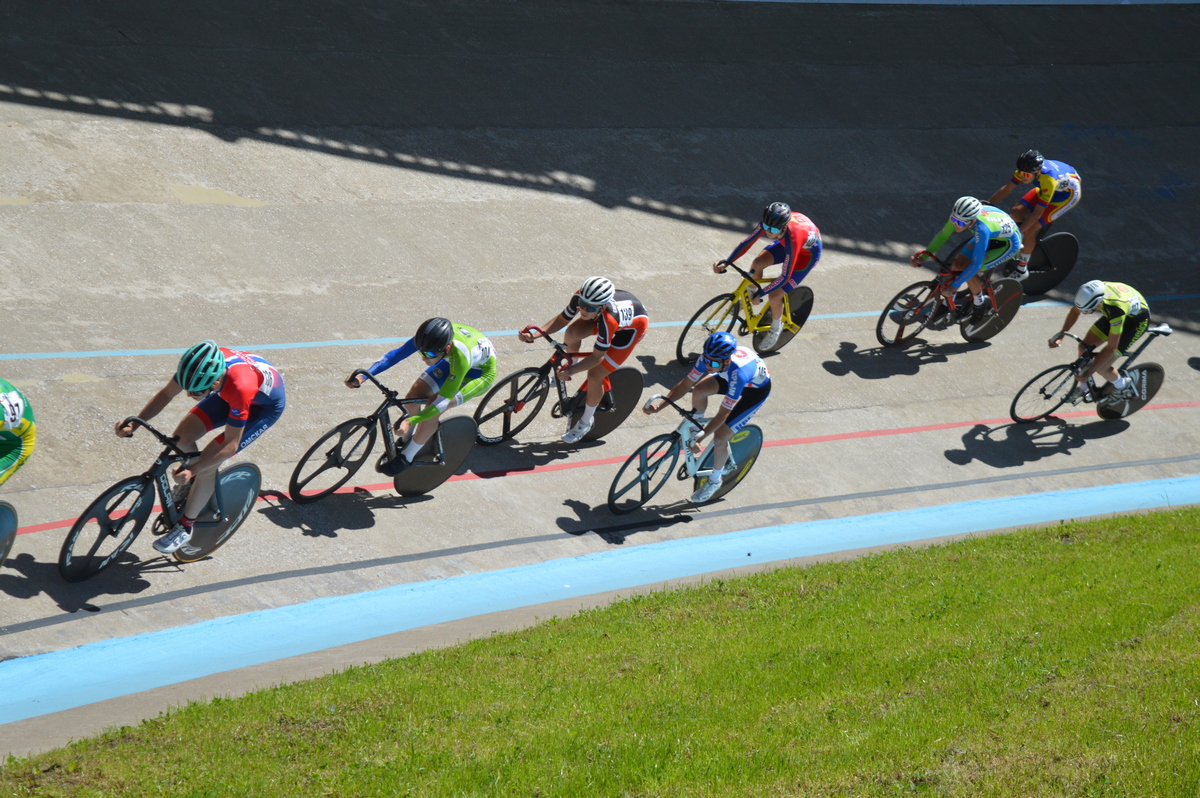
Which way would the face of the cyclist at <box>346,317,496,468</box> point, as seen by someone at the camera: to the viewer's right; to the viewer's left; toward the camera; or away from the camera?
to the viewer's left

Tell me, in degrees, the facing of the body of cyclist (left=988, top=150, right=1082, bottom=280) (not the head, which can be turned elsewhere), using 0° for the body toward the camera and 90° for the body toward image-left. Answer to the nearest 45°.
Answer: approximately 45°

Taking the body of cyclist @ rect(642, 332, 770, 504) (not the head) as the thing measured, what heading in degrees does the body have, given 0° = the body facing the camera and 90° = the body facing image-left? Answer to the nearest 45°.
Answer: approximately 45°

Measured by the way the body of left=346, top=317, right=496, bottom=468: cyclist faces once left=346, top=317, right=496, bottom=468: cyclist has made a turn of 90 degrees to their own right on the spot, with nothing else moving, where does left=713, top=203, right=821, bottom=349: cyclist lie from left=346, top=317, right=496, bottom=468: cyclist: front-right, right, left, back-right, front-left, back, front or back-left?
right

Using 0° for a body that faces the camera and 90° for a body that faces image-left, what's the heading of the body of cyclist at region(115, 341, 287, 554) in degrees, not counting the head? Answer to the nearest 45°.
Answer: approximately 45°

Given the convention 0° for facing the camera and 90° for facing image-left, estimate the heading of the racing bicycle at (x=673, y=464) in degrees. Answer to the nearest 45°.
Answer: approximately 45°

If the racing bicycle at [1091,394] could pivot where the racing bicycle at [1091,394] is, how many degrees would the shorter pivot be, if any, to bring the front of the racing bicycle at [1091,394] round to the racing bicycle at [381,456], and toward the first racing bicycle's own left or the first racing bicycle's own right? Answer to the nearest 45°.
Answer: approximately 45° to the first racing bicycle's own left

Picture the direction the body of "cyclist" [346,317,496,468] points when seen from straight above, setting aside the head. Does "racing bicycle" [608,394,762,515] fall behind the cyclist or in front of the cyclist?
behind

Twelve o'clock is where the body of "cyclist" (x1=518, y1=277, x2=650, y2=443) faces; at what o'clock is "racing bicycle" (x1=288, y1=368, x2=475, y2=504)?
The racing bicycle is roughly at 12 o'clock from the cyclist.

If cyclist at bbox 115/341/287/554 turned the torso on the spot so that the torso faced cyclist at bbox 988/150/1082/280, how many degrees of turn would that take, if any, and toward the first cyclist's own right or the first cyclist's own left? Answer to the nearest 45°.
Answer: approximately 180°

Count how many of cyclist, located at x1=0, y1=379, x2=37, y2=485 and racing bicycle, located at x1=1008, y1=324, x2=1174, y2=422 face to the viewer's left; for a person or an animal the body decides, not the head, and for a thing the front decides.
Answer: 2

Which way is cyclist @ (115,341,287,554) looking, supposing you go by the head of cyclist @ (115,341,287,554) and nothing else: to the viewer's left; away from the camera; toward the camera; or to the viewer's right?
to the viewer's left
